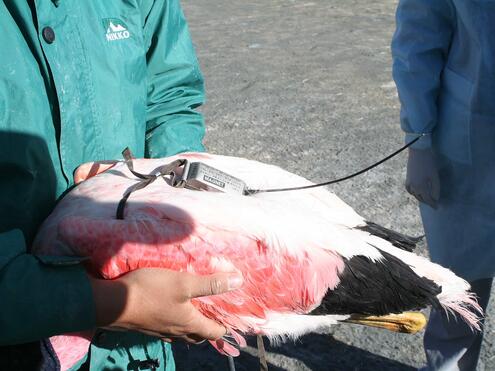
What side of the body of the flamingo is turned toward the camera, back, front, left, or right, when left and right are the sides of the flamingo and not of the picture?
left

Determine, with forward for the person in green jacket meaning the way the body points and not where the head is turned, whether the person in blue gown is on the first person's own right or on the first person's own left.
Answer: on the first person's own left

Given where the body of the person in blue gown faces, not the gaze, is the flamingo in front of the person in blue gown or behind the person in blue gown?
in front

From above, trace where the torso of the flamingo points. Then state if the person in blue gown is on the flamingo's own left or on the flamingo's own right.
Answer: on the flamingo's own right
